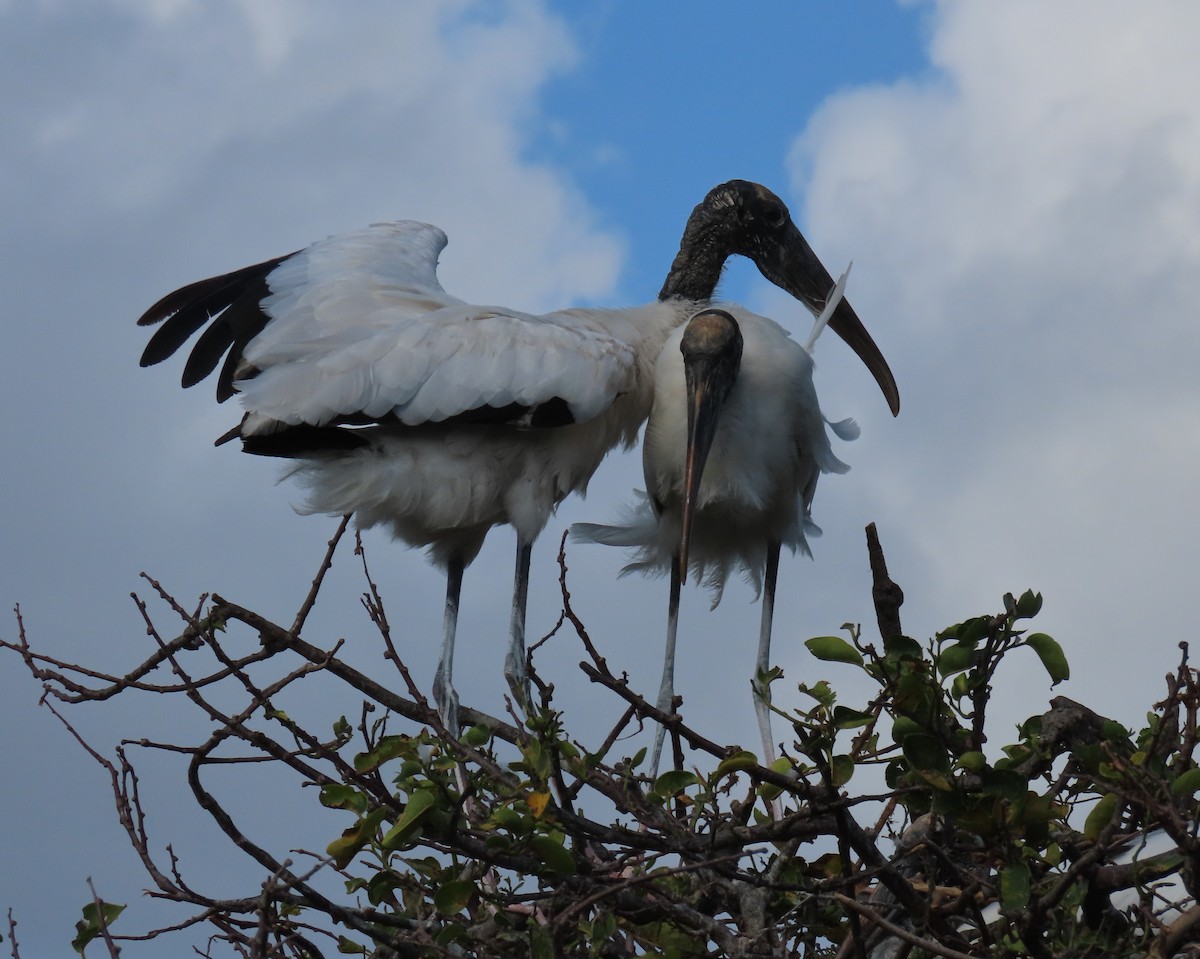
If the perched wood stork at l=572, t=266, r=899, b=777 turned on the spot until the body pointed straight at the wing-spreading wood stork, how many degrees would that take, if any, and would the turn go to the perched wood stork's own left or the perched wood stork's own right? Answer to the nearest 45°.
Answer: approximately 45° to the perched wood stork's own right

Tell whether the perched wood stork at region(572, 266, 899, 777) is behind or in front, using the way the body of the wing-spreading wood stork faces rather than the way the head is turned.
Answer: in front

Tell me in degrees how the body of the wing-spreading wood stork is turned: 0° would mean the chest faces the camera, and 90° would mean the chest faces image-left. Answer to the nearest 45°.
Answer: approximately 270°

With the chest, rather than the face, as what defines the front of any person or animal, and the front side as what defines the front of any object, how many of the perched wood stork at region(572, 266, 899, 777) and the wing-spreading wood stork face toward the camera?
1

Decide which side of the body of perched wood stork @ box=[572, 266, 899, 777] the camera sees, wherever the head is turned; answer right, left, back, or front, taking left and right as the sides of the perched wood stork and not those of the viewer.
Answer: front

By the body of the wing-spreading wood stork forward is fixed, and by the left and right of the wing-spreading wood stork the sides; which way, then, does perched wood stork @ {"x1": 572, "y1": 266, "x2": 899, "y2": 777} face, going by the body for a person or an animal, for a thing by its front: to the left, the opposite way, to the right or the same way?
to the right
